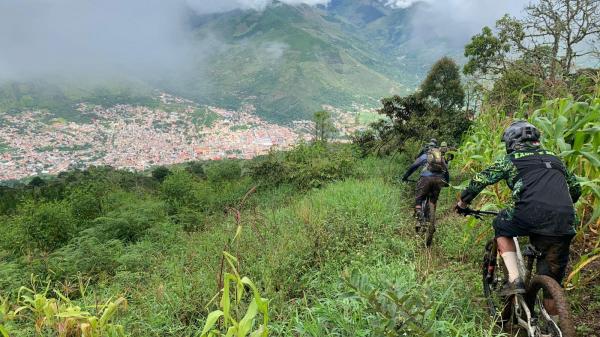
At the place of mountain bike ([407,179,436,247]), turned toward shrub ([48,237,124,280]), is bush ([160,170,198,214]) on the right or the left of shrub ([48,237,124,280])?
right

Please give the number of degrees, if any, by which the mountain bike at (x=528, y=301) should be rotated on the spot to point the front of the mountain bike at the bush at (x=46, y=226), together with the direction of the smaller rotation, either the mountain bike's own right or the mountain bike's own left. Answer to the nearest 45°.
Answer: approximately 45° to the mountain bike's own left

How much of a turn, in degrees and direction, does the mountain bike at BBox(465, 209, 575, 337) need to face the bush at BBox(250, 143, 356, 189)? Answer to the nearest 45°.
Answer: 0° — it already faces it

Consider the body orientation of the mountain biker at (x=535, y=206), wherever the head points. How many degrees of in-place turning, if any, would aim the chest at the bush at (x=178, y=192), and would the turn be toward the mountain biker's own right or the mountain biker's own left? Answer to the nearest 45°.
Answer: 0° — they already face it

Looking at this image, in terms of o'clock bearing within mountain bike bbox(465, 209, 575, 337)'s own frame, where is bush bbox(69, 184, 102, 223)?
The bush is roughly at 11 o'clock from the mountain bike.

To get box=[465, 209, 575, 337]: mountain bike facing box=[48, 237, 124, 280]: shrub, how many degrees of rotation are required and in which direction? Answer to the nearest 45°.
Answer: approximately 45° to its left

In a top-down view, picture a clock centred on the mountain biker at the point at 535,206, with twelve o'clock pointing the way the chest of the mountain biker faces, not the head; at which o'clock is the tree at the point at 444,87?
The tree is roughly at 1 o'clock from the mountain biker.

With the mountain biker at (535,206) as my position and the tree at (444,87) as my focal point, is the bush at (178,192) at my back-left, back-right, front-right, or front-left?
front-left

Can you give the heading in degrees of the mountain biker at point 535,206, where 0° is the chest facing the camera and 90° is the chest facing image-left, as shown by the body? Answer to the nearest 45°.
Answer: approximately 135°

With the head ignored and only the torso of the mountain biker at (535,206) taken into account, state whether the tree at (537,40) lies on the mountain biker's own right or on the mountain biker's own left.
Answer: on the mountain biker's own right

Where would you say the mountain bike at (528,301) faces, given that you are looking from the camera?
facing away from the viewer and to the left of the viewer

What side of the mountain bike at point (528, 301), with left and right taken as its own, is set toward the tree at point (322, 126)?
front
